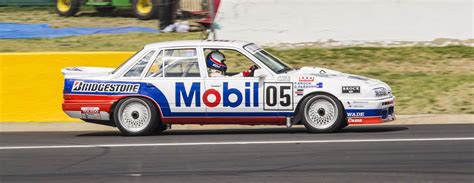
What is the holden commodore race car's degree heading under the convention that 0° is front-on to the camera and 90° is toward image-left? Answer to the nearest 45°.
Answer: approximately 270°

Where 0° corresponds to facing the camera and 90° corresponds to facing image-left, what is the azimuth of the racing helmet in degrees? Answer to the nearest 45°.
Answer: approximately 270°
